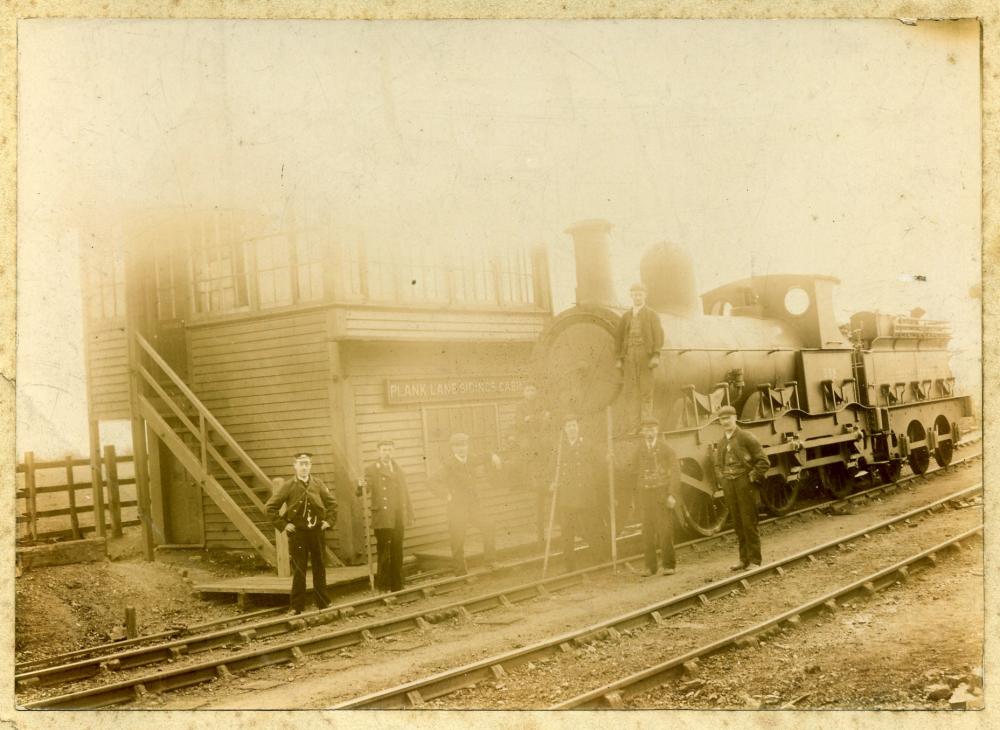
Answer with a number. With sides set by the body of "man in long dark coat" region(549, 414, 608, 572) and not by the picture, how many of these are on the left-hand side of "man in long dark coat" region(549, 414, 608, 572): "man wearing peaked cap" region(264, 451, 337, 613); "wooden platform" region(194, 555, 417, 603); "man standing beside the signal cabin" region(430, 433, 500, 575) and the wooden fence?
0

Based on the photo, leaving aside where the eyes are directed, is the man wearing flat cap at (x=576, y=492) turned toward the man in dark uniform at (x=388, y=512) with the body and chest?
no

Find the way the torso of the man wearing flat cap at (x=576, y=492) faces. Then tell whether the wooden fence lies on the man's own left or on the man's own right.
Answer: on the man's own right

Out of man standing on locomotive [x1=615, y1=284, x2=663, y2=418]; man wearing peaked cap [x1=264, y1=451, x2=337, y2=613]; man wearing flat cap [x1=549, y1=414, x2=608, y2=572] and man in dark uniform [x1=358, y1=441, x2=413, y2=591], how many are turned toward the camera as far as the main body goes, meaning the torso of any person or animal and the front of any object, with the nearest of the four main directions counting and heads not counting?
4

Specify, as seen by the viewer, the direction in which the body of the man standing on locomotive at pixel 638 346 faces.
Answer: toward the camera

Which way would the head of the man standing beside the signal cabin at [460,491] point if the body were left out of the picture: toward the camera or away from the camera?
toward the camera

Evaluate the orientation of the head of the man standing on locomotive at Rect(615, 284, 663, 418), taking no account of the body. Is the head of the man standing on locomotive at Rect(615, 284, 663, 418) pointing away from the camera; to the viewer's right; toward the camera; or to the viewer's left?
toward the camera

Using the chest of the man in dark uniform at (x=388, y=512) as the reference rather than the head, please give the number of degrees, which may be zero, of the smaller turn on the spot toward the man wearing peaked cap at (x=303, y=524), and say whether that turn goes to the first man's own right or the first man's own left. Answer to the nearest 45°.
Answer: approximately 90° to the first man's own right

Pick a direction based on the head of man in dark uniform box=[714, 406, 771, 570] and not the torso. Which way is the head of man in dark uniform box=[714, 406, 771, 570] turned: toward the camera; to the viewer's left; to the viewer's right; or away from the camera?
toward the camera

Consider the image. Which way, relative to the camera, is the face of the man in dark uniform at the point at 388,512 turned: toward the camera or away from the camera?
toward the camera
